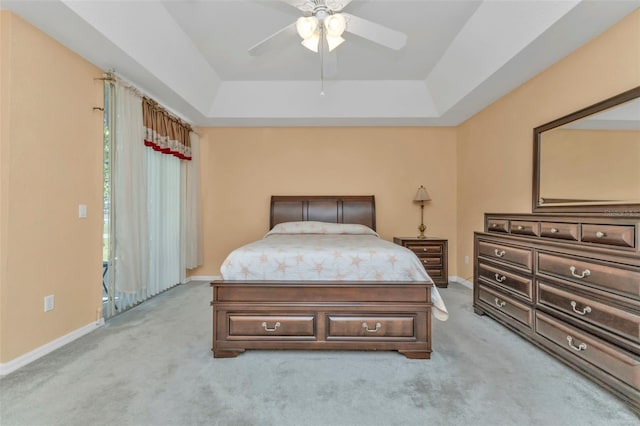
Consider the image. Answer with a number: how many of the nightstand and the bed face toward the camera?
2

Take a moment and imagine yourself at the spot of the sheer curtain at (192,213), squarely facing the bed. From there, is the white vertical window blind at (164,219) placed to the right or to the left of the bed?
right

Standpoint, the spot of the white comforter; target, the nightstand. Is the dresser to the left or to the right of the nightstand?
right

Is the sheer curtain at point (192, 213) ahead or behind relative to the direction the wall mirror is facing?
ahead

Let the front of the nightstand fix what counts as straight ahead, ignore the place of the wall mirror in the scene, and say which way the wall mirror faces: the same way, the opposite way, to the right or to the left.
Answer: to the right

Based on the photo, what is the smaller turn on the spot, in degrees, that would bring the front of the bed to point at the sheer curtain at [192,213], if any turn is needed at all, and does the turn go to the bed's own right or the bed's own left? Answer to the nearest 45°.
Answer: approximately 135° to the bed's own right

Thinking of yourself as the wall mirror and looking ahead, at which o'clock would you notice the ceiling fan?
The ceiling fan is roughly at 12 o'clock from the wall mirror.

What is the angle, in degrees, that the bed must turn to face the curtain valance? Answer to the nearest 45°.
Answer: approximately 135° to its right

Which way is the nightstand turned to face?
toward the camera

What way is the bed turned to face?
toward the camera

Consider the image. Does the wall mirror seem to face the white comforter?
yes

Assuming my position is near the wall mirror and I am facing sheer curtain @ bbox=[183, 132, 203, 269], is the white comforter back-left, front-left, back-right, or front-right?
front-left

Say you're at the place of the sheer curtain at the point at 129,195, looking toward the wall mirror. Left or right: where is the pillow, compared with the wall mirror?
left

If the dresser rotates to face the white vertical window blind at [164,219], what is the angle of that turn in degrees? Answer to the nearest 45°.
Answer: approximately 45° to its right

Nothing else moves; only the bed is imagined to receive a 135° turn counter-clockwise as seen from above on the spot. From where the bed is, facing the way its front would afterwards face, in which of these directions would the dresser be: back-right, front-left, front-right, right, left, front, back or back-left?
front-right

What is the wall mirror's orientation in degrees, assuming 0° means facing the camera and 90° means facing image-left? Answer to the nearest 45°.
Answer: approximately 45°

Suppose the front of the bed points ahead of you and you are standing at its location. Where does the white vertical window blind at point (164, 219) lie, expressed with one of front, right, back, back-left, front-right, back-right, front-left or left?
back-right

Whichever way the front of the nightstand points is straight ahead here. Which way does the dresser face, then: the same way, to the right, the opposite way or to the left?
to the right

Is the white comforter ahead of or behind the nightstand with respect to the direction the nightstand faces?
ahead

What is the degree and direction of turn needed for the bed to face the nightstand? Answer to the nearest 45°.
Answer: approximately 135° to its left

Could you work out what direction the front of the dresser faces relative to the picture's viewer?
facing the viewer and to the left of the viewer
